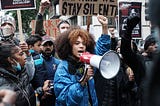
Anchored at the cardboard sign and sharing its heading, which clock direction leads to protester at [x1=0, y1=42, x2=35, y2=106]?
The protester is roughly at 12 o'clock from the cardboard sign.

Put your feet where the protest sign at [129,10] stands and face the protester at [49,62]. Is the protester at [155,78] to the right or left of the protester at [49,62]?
left

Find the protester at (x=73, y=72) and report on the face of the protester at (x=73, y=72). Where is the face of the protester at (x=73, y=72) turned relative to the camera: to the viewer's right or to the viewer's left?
to the viewer's right
